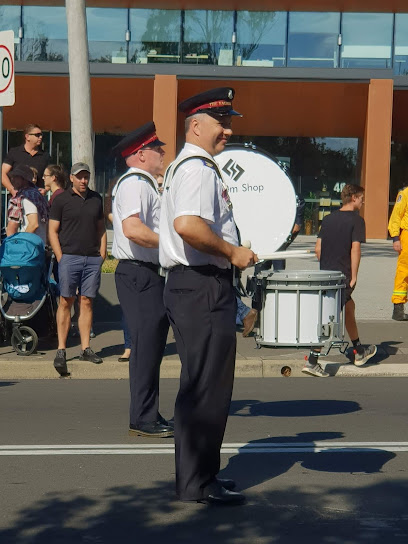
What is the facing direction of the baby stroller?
toward the camera

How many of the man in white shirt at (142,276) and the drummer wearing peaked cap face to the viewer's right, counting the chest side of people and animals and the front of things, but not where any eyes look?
2

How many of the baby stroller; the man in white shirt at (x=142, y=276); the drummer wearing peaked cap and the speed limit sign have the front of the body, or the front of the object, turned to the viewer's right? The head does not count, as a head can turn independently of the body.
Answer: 2

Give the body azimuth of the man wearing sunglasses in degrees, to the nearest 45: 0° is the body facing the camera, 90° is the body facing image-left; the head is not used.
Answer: approximately 315°

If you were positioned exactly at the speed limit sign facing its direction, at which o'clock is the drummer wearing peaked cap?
The drummer wearing peaked cap is roughly at 10 o'clock from the speed limit sign.

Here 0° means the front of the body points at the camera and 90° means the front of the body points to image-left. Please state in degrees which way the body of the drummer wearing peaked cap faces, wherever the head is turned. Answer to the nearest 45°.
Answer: approximately 270°

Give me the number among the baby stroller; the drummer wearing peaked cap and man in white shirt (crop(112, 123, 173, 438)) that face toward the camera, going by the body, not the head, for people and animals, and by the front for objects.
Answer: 1

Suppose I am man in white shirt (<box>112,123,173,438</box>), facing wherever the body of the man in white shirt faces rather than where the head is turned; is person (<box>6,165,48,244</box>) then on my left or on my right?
on my left

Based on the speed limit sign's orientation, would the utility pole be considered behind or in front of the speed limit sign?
behind

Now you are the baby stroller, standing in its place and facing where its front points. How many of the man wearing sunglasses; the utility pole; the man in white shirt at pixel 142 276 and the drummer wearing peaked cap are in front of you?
2

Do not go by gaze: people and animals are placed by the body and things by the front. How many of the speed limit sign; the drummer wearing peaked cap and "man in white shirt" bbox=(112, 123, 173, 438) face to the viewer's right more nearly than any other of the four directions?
2

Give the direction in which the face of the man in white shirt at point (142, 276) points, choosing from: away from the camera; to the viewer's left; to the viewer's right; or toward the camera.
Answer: to the viewer's right

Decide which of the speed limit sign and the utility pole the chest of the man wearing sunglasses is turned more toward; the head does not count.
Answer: the speed limit sign

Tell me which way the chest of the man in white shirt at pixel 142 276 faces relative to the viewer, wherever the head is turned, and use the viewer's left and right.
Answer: facing to the right of the viewer
